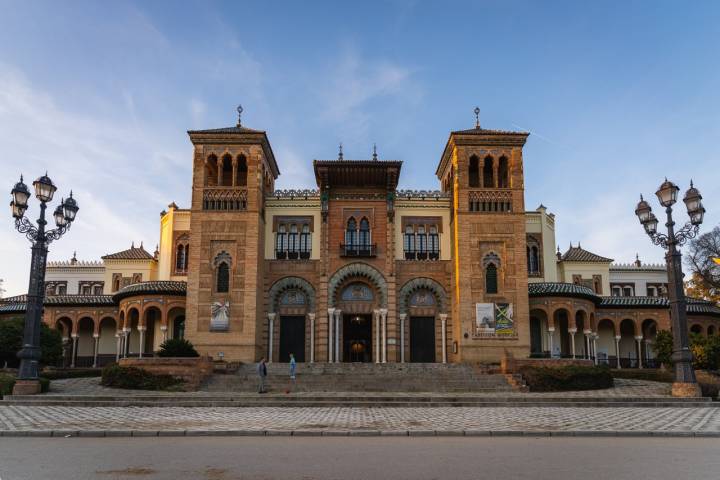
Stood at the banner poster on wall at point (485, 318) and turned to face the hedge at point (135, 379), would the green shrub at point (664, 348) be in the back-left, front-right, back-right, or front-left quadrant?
back-left

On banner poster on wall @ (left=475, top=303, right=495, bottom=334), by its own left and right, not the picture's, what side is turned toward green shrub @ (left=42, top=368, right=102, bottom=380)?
right

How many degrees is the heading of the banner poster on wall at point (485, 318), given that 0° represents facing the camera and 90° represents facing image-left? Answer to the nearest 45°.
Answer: approximately 0°

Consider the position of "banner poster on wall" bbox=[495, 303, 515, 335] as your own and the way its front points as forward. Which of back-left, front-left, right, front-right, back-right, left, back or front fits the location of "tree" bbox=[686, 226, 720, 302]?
back-left

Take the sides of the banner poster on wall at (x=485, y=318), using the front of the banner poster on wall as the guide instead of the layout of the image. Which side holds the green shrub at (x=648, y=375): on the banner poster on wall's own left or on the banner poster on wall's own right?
on the banner poster on wall's own left

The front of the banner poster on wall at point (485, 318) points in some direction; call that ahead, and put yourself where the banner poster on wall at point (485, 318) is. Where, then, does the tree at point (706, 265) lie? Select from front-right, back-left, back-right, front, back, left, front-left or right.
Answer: back-left

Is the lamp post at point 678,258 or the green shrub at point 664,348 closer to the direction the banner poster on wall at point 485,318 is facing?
the lamp post

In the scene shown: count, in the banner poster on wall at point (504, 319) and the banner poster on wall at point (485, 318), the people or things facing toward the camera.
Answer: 2

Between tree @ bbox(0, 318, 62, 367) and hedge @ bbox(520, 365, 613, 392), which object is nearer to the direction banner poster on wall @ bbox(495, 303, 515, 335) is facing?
the hedge
